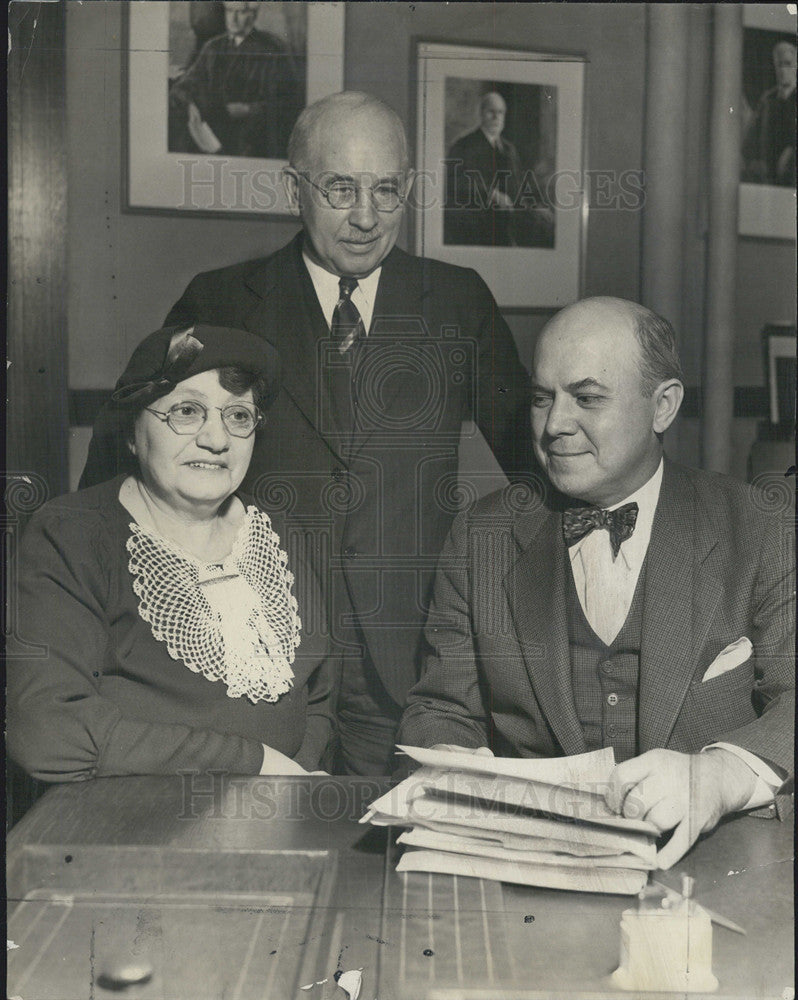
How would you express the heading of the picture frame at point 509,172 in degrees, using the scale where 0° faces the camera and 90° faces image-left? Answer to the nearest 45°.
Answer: approximately 0°

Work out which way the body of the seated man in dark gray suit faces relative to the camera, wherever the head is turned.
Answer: toward the camera

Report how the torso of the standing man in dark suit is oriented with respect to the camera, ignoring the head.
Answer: toward the camera

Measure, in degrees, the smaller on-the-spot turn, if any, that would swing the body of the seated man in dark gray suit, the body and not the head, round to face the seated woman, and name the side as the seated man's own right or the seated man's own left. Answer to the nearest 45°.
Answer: approximately 90° to the seated man's own right

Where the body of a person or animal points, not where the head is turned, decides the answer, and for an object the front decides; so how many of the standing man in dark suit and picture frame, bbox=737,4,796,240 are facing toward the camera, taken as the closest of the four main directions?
2

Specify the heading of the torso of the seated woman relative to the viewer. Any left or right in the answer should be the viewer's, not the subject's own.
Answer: facing the viewer and to the right of the viewer

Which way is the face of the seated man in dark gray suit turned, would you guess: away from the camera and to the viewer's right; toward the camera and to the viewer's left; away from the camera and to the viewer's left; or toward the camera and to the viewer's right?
toward the camera and to the viewer's left
